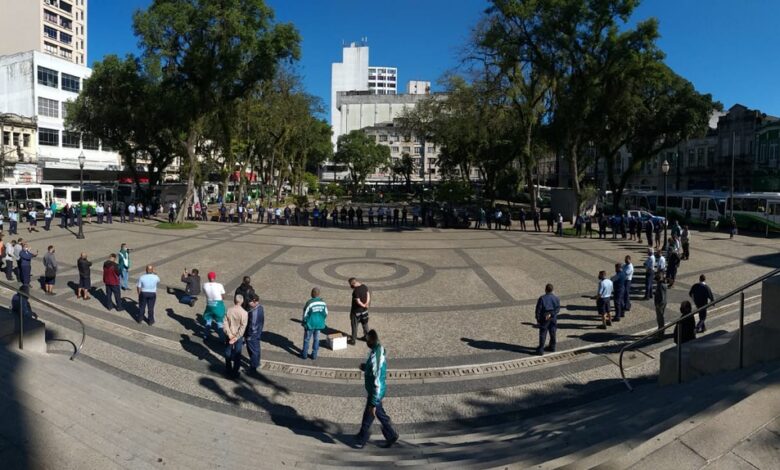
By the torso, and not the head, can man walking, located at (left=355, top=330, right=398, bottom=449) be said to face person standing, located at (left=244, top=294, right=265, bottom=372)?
no

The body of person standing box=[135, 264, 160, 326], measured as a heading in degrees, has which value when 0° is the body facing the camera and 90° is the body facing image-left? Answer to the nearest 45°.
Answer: approximately 180°

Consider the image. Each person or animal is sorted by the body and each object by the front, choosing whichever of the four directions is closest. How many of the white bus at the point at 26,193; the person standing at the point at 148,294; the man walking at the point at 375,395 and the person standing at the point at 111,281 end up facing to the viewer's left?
1

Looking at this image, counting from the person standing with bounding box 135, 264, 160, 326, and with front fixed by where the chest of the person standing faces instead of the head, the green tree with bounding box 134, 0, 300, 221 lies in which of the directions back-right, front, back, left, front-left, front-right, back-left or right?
front

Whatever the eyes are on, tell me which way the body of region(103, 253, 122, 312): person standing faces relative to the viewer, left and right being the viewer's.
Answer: facing away from the viewer and to the right of the viewer
